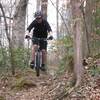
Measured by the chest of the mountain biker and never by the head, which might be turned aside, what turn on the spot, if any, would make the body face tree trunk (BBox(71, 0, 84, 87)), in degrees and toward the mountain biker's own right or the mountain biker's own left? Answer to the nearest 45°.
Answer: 0° — they already face it

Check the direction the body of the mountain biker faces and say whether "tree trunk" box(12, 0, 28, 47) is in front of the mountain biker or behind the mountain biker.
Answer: behind

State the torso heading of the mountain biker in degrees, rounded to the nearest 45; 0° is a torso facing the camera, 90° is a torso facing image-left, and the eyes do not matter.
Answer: approximately 0°
